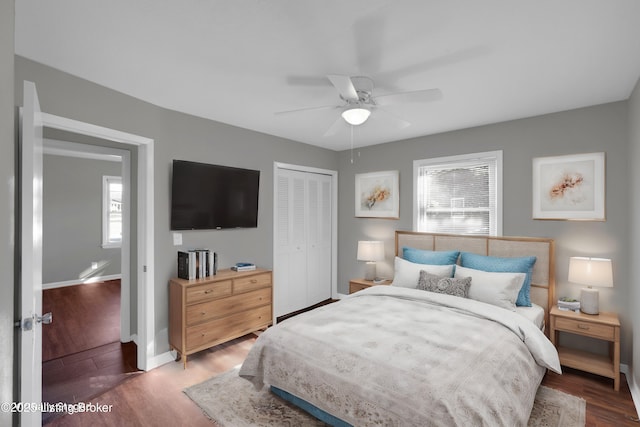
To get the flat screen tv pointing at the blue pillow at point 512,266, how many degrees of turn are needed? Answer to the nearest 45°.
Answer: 0° — it already faces it

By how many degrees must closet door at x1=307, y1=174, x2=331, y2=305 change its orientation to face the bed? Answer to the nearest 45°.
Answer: approximately 45° to its right

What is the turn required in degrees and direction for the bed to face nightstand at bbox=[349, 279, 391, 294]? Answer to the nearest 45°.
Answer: approximately 135° to its right

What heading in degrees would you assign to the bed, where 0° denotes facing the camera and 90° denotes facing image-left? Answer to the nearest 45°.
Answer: approximately 45°

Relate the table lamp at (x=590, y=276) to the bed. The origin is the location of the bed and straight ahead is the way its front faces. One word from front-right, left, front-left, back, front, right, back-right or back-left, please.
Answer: back

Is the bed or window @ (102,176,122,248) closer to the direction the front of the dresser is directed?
the bed

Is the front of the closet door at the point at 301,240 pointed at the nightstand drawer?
yes

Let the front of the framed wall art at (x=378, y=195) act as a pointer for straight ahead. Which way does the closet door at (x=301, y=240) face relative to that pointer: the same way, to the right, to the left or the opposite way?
to the left

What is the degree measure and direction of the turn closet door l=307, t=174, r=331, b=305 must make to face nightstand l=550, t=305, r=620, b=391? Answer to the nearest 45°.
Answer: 0° — it already faces it
